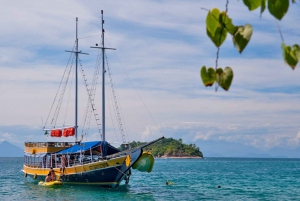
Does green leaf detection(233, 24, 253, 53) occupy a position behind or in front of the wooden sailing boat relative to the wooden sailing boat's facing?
in front

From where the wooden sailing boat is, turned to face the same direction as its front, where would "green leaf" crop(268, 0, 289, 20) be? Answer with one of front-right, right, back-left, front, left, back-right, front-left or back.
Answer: front-right

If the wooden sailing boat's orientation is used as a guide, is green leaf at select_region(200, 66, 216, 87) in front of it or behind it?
in front

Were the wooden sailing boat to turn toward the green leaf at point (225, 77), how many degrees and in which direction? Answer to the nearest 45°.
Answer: approximately 45° to its right

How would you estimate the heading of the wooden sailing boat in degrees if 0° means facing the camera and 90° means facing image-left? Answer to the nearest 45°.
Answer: approximately 315°

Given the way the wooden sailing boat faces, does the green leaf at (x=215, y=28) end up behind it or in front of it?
in front

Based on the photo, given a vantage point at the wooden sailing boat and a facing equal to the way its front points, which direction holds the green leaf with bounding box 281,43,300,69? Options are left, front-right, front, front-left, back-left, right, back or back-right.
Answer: front-right
